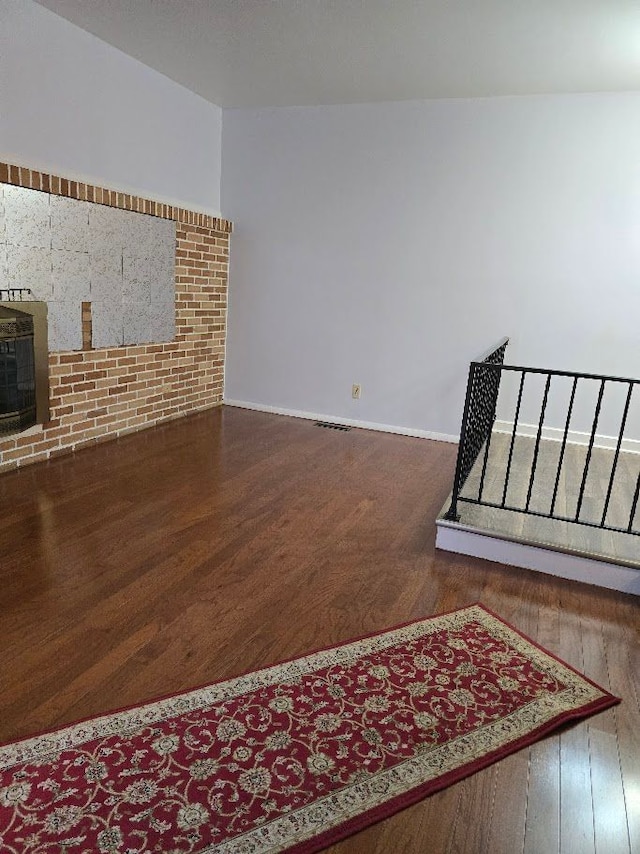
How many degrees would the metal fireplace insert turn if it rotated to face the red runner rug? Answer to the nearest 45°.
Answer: approximately 45° to its right

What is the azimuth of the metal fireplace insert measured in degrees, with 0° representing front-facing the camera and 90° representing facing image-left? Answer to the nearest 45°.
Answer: approximately 315°

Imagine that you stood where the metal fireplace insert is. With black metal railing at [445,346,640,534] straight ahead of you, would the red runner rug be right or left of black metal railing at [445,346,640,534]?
right

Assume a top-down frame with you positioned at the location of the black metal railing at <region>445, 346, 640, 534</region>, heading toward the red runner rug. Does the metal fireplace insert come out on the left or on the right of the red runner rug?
right

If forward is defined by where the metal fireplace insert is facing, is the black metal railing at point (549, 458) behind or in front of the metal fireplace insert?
in front
